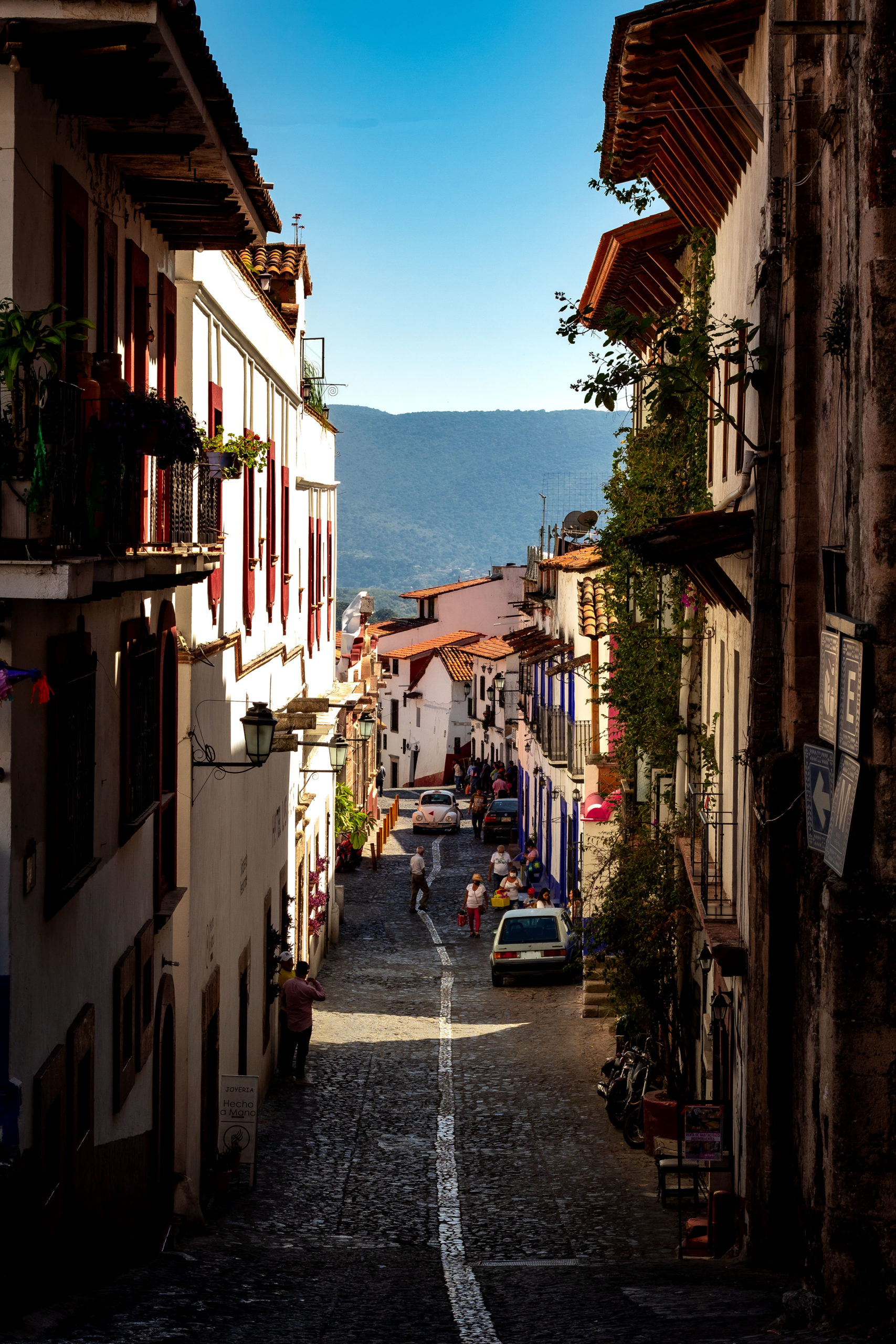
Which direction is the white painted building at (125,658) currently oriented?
to the viewer's right

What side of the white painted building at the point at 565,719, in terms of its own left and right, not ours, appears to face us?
left

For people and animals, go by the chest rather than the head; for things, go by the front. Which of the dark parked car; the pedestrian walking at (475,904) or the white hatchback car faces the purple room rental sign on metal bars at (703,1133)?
the pedestrian walking

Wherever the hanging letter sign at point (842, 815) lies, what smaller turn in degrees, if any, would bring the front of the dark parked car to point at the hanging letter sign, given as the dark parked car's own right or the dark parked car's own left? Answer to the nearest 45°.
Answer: approximately 180°

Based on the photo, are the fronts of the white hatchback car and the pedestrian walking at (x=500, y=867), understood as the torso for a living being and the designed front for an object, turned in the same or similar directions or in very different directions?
very different directions

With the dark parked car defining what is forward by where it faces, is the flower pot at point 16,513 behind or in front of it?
behind

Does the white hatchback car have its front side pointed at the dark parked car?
yes

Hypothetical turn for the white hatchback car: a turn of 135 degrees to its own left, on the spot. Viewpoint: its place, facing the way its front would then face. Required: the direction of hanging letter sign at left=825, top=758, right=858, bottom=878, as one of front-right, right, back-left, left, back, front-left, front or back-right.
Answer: front-left

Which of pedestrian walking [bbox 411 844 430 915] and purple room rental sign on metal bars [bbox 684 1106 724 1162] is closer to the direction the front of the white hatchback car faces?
the pedestrian walking

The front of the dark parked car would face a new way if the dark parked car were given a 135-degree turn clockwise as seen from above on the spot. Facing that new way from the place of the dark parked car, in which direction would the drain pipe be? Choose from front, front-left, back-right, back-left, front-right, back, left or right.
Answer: front-right
